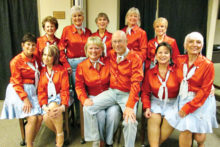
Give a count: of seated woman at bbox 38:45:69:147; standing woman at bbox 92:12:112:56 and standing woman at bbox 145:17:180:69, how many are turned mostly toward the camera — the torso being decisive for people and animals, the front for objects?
3

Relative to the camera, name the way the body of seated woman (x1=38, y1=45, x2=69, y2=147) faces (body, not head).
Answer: toward the camera

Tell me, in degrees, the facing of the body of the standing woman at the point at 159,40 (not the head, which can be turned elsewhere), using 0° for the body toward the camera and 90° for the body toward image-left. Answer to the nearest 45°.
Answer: approximately 0°

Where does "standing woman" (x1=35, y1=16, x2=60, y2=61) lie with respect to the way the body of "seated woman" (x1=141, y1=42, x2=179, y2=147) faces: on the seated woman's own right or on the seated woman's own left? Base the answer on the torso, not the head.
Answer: on the seated woman's own right

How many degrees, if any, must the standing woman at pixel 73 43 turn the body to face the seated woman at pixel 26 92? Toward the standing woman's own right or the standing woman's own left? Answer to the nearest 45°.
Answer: approximately 90° to the standing woman's own right

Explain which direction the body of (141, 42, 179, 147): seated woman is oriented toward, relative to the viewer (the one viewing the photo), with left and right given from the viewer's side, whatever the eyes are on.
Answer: facing the viewer

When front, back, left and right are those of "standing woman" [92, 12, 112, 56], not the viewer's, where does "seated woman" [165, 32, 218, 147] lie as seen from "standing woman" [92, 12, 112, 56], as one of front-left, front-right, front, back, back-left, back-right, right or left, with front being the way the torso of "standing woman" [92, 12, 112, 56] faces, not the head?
front-left

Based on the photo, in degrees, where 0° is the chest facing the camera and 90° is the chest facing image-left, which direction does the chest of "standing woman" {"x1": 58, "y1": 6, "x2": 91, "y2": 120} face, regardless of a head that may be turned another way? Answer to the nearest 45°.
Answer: approximately 315°

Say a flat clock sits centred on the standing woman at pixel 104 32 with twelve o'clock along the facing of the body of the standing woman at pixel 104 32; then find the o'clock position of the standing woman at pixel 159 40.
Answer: the standing woman at pixel 159 40 is roughly at 9 o'clock from the standing woman at pixel 104 32.

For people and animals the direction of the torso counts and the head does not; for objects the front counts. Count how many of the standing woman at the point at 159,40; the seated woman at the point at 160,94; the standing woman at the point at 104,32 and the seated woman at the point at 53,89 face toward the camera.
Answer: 4
